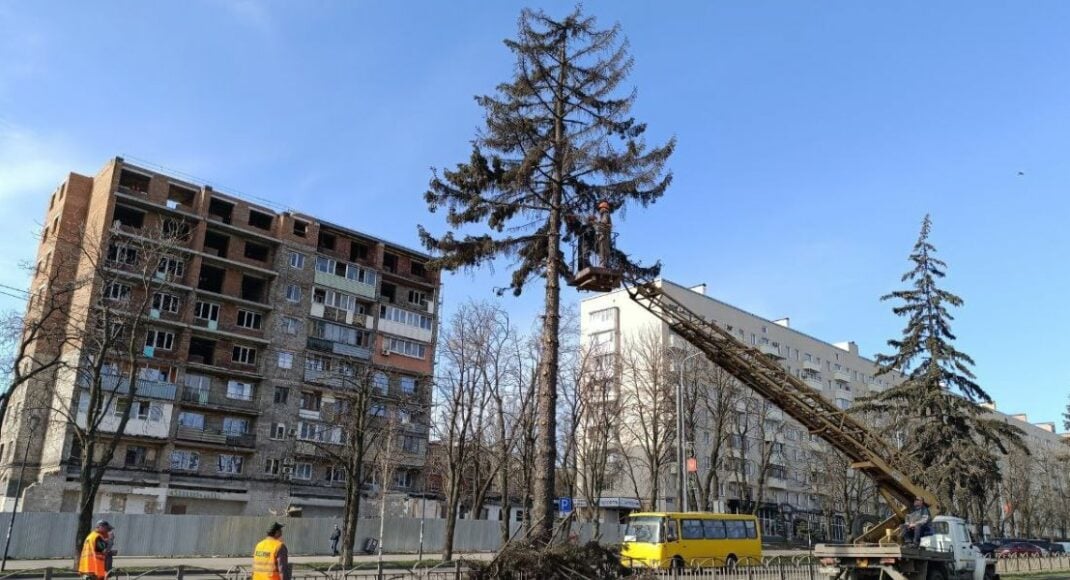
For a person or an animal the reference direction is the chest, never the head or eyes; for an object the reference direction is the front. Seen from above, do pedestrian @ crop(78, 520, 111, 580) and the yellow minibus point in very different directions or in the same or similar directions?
very different directions

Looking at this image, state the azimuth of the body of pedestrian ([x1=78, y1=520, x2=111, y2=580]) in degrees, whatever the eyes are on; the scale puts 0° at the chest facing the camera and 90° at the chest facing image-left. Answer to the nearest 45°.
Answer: approximately 270°

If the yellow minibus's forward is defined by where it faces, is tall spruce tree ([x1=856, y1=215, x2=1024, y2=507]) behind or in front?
behind

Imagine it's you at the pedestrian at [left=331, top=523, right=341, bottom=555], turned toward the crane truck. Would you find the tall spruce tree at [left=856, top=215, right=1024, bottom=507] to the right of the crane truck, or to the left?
left

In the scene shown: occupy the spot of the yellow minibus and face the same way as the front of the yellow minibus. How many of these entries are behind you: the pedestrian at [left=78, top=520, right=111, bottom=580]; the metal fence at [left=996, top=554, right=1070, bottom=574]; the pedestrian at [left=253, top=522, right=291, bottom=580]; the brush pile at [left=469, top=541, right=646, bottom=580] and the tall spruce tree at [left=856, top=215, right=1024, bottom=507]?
2

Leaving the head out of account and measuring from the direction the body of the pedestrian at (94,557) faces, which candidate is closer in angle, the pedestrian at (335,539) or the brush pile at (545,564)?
the brush pile

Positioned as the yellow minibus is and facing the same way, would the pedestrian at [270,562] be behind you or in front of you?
in front

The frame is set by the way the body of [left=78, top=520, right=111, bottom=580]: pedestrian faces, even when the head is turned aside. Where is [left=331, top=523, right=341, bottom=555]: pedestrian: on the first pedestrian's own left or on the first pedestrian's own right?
on the first pedestrian's own left

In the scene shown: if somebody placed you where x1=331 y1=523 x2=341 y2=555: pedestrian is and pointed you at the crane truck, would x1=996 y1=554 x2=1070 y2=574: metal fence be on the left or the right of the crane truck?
left

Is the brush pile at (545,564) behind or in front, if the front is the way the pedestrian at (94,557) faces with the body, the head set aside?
in front

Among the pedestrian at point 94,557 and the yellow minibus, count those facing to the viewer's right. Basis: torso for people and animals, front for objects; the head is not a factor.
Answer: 1

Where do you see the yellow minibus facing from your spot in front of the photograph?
facing the viewer and to the left of the viewer
